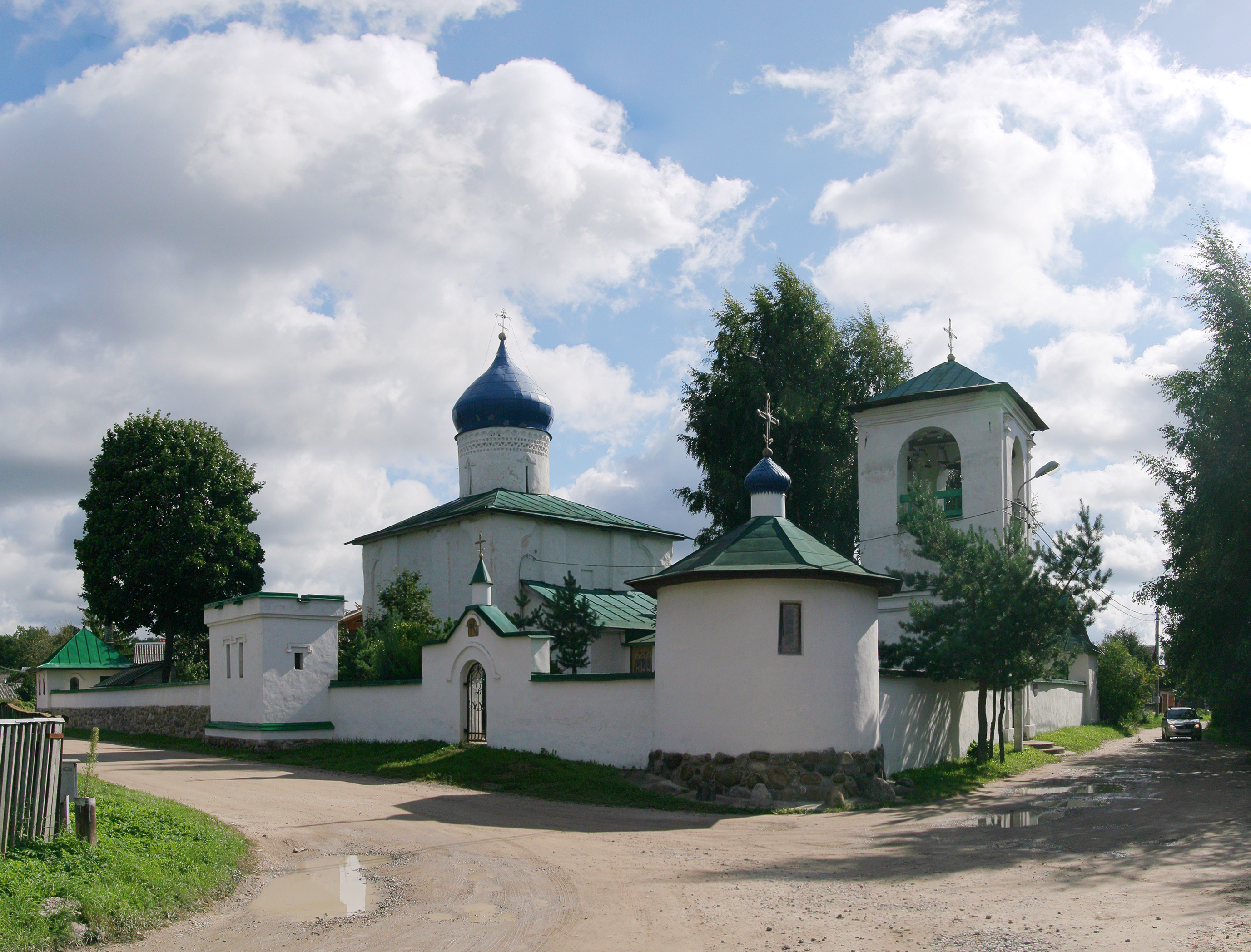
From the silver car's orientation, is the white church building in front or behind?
in front

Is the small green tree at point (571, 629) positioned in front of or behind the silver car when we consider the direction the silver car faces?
in front

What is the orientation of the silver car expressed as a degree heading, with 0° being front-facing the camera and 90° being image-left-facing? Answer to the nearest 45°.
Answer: approximately 0°

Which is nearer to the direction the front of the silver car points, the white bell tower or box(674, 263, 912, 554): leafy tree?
the white bell tower

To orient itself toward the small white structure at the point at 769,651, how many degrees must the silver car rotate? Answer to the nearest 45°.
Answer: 0° — it already faces it
